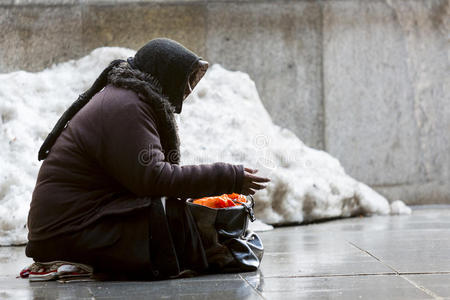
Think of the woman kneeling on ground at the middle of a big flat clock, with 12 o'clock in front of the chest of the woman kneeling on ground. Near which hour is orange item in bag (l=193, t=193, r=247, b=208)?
The orange item in bag is roughly at 11 o'clock from the woman kneeling on ground.

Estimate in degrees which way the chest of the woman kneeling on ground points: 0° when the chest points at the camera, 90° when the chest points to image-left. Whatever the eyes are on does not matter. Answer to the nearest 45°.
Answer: approximately 270°

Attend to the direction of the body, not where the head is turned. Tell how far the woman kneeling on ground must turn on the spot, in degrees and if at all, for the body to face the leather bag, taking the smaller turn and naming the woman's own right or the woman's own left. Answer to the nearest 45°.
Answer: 0° — they already face it

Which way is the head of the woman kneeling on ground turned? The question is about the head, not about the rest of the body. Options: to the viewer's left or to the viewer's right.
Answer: to the viewer's right
